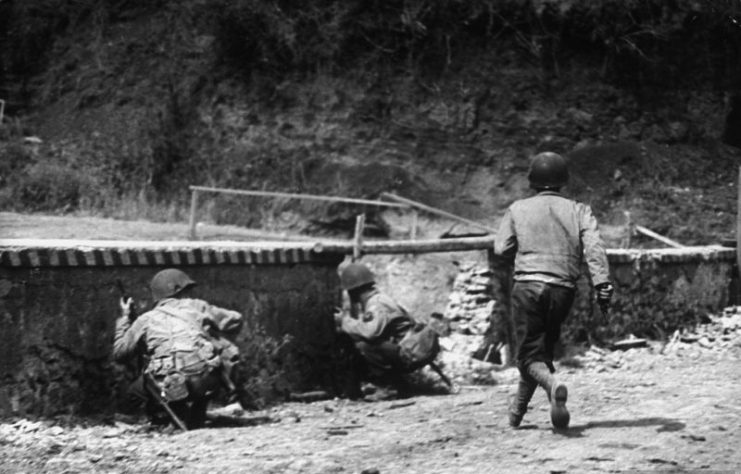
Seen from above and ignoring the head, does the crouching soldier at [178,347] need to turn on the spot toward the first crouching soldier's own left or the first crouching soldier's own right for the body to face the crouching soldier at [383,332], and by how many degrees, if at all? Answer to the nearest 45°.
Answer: approximately 45° to the first crouching soldier's own right

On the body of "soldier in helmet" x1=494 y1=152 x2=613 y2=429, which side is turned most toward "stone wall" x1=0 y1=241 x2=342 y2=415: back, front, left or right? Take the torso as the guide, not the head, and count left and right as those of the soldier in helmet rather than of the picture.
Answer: left

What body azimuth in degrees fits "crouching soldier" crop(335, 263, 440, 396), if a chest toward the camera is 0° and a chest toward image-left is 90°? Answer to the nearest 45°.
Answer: approximately 90°

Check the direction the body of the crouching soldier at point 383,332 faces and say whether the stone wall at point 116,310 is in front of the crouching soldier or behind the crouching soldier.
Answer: in front

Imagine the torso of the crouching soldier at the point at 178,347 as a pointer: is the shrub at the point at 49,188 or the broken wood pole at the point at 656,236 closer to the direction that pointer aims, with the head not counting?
the shrub

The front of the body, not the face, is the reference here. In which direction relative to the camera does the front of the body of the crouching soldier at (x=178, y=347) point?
away from the camera

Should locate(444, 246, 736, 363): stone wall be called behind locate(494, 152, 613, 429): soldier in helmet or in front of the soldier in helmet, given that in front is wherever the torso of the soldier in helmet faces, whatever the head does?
in front

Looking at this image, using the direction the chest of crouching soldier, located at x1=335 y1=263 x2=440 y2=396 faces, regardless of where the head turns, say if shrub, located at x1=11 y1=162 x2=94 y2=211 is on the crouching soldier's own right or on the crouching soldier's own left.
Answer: on the crouching soldier's own right

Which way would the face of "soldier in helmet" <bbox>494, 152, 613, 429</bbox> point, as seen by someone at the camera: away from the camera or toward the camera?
away from the camera

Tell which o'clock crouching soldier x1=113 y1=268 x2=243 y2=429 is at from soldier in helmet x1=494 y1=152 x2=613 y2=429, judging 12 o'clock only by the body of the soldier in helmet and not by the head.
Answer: The crouching soldier is roughly at 9 o'clock from the soldier in helmet.

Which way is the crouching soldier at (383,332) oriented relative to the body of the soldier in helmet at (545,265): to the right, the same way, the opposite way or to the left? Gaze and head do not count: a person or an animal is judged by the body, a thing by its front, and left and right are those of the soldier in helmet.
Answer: to the left

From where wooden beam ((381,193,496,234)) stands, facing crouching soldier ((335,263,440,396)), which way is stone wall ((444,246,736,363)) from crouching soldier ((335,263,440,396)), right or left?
left

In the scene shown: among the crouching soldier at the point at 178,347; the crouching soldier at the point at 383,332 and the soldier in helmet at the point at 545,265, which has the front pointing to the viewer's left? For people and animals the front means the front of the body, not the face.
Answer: the crouching soldier at the point at 383,332

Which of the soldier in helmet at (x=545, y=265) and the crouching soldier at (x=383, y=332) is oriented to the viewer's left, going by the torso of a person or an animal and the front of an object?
the crouching soldier

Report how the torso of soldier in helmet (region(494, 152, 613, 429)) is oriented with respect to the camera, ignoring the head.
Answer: away from the camera
